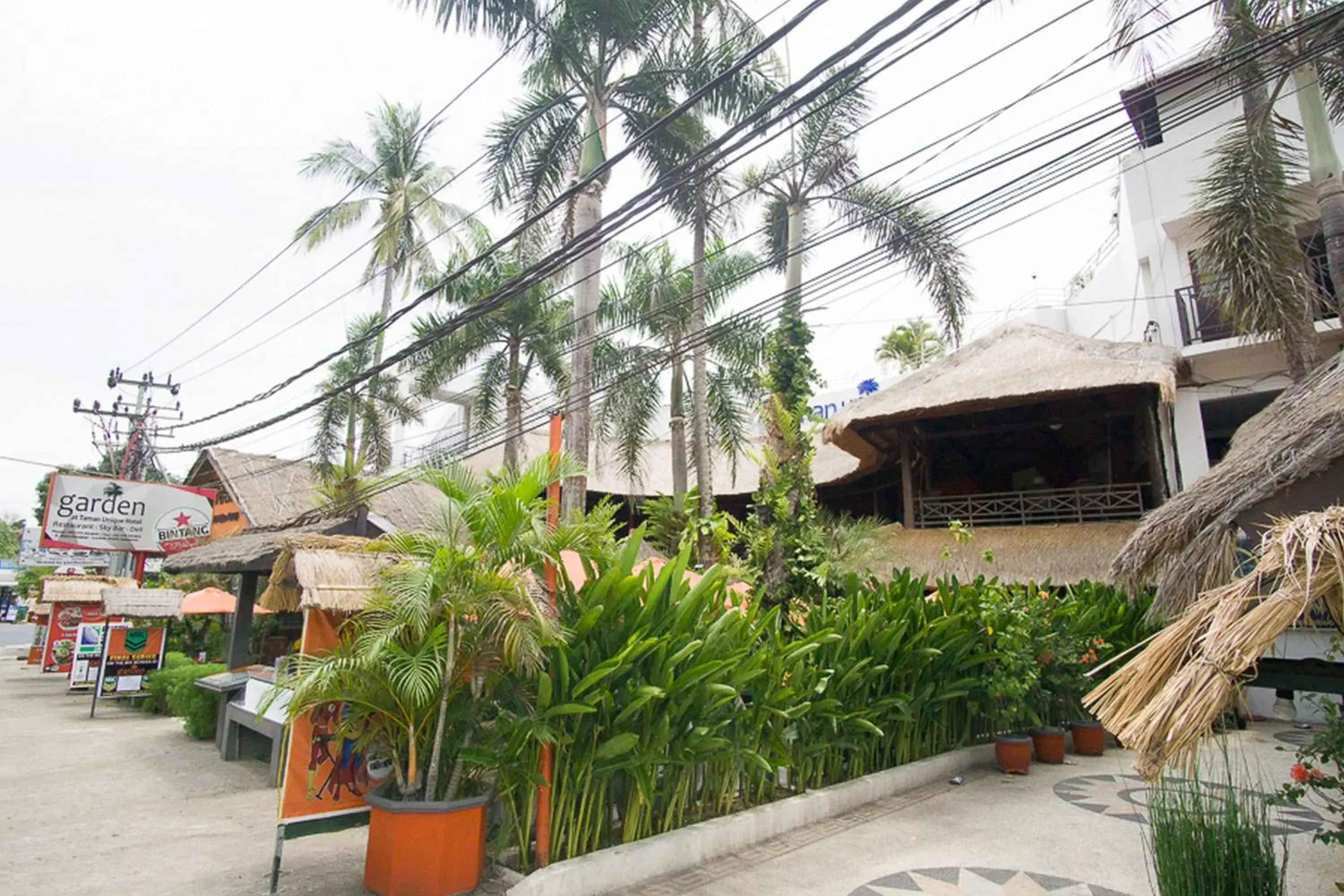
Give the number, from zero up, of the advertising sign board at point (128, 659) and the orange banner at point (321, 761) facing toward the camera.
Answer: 2

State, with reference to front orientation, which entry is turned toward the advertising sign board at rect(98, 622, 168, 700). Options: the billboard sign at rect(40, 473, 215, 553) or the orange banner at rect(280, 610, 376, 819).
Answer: the billboard sign

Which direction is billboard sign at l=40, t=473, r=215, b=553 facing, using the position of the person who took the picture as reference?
facing the viewer

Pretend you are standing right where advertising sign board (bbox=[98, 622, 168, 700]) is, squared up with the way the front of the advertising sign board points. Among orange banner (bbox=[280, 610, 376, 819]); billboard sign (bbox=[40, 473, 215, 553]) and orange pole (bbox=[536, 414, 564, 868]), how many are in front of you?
2

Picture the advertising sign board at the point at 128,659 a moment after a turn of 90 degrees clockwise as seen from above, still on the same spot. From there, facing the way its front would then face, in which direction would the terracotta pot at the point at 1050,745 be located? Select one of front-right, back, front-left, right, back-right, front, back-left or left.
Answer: back-left

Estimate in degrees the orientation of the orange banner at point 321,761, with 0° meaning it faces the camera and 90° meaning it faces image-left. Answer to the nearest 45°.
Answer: approximately 0°

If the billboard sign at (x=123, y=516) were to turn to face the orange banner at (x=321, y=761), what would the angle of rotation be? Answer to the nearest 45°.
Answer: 0° — it already faces it

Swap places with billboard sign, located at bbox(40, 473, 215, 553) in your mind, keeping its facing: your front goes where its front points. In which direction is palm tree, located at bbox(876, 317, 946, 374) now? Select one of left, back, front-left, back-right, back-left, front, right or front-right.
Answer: left

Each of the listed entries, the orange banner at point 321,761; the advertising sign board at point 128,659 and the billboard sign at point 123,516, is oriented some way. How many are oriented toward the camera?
3

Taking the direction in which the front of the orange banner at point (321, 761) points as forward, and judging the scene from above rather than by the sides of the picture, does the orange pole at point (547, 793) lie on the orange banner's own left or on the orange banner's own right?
on the orange banner's own left

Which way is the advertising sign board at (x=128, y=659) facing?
toward the camera

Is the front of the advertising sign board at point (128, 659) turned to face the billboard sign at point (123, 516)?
no

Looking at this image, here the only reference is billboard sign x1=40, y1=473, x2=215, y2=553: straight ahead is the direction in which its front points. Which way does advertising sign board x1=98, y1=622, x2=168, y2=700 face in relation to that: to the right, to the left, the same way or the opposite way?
the same way

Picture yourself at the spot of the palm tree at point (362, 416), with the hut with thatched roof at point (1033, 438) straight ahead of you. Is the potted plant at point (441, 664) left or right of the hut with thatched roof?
right

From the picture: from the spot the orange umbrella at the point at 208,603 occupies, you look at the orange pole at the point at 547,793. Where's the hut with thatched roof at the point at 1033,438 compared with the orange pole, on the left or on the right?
left

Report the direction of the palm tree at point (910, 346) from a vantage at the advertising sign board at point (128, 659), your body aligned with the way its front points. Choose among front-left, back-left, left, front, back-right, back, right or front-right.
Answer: left

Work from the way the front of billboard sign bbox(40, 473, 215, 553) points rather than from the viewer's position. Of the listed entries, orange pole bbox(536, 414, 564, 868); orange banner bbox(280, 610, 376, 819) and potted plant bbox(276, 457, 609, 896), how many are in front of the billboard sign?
3

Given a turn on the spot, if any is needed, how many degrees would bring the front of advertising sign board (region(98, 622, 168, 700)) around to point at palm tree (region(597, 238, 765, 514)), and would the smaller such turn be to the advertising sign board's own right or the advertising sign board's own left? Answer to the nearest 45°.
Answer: approximately 90° to the advertising sign board's own left
